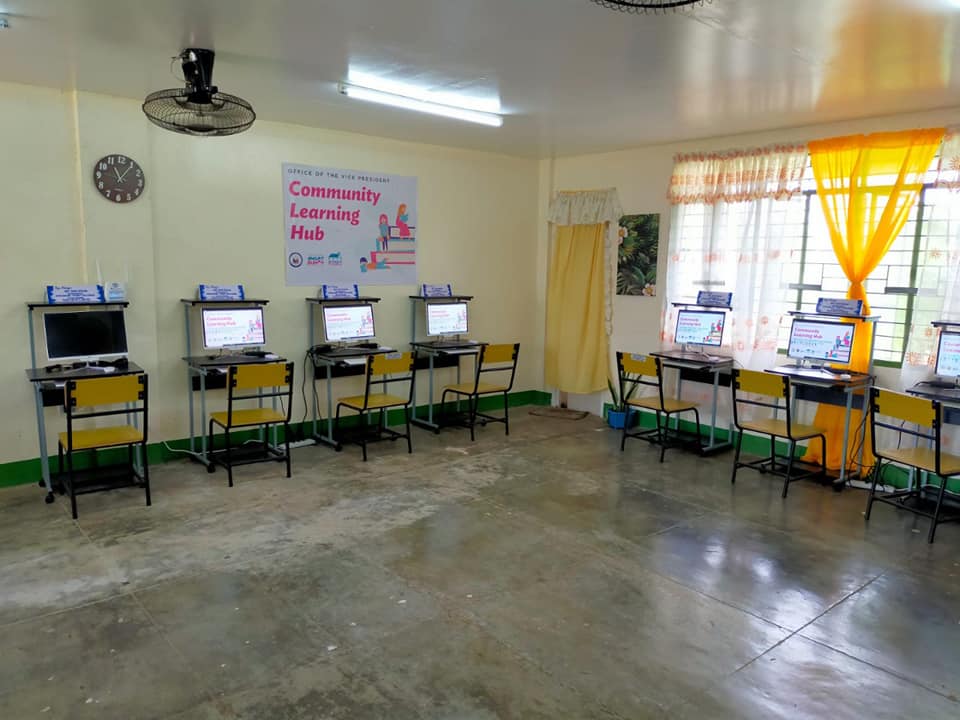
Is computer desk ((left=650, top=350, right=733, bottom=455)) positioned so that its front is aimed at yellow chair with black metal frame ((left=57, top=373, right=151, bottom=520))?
yes

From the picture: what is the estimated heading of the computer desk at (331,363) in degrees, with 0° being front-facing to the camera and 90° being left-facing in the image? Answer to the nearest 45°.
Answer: approximately 315°

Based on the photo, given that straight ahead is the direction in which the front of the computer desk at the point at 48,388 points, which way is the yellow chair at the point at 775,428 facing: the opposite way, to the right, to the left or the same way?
to the left

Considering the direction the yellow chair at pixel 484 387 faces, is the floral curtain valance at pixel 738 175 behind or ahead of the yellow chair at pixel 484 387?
behind

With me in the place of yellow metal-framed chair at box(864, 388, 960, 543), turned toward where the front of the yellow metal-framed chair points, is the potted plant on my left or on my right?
on my left

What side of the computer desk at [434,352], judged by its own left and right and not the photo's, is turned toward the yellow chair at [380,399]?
right

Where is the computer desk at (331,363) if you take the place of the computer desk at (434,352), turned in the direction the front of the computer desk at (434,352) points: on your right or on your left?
on your right

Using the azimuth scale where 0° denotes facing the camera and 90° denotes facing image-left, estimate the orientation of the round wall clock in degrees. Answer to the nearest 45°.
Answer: approximately 0°

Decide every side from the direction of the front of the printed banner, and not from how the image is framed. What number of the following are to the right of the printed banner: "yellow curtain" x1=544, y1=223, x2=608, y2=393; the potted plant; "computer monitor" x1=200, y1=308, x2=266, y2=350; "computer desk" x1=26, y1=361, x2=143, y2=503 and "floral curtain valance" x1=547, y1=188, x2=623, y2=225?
2

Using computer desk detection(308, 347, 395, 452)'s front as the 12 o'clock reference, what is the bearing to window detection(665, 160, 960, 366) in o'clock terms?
The window is roughly at 11 o'clock from the computer desk.

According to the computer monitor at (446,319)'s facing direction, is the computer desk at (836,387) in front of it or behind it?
in front

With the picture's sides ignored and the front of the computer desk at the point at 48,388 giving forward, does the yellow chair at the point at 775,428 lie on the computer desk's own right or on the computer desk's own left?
on the computer desk's own left

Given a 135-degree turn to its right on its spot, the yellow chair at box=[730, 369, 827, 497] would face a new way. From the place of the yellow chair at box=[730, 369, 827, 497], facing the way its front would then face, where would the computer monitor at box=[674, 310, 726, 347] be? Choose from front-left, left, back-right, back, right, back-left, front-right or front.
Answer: back-right

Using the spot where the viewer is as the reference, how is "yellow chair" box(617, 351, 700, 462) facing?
facing away from the viewer and to the right of the viewer

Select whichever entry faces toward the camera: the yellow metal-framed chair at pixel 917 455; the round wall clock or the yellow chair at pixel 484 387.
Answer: the round wall clock

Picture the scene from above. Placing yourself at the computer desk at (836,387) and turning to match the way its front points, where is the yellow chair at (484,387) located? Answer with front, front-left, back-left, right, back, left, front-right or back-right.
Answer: front-right
